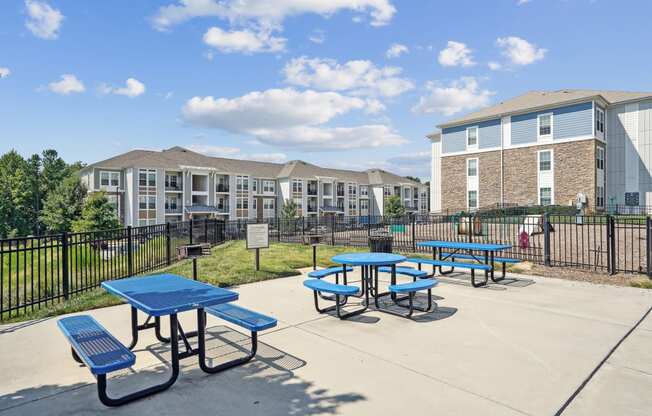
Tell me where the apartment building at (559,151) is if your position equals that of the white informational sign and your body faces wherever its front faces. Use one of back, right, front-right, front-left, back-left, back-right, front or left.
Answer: back-left

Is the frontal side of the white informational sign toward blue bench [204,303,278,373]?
yes

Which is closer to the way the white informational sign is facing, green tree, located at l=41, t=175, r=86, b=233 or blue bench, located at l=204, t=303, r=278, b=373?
the blue bench

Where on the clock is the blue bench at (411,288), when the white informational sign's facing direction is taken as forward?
The blue bench is roughly at 11 o'clock from the white informational sign.

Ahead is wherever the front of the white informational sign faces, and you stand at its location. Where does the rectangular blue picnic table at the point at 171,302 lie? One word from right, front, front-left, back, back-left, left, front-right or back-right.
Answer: front

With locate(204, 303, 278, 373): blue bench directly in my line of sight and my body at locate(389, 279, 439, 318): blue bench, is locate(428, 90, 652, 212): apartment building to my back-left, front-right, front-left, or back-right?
back-right

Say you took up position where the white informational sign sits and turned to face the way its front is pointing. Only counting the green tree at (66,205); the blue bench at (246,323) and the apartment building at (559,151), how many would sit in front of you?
1

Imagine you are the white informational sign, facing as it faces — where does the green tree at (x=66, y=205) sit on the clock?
The green tree is roughly at 5 o'clock from the white informational sign.

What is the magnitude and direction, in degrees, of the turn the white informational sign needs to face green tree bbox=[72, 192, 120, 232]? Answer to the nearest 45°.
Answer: approximately 135° to its right

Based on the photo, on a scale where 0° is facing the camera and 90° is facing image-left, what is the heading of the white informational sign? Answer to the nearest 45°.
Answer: approximately 0°

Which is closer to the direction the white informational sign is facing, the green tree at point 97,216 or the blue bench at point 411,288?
the blue bench

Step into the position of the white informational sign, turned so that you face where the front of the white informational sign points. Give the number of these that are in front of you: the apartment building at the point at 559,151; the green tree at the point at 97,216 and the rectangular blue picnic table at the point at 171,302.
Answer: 1

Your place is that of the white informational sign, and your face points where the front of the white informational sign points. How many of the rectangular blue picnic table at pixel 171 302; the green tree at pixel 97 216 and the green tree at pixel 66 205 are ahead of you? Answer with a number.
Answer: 1

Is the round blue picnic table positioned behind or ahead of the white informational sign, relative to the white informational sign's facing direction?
ahead
